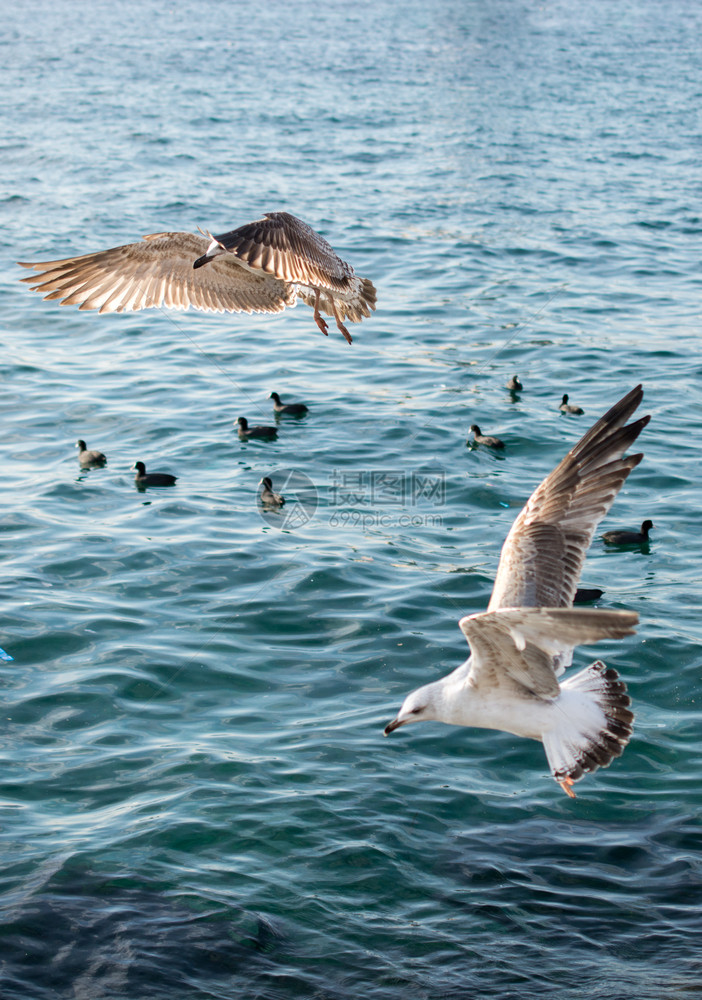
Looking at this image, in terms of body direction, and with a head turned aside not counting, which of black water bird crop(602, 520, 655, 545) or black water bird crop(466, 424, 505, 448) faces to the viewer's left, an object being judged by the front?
black water bird crop(466, 424, 505, 448)

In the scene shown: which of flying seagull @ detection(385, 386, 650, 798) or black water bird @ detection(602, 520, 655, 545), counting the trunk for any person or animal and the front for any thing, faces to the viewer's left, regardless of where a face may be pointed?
the flying seagull

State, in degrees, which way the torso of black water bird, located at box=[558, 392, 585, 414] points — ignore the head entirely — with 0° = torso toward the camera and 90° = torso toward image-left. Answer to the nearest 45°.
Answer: approximately 90°

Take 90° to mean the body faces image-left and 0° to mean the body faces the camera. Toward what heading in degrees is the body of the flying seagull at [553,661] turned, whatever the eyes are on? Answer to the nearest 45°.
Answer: approximately 90°

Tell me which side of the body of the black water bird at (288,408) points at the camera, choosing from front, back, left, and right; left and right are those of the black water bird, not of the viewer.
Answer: left

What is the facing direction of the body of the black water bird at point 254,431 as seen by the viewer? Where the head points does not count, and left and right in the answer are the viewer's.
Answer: facing to the left of the viewer

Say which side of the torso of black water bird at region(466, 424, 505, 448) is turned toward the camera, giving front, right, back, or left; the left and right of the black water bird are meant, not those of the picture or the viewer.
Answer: left

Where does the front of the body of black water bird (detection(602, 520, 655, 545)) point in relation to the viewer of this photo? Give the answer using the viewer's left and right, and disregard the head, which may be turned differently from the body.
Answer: facing to the right of the viewer

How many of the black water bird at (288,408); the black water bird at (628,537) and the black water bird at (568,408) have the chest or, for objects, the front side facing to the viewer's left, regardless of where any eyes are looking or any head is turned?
2

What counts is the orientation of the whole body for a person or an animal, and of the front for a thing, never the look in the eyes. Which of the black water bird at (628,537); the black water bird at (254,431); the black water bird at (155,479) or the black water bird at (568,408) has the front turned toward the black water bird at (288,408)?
the black water bird at (568,408)

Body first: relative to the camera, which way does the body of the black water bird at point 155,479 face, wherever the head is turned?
to the viewer's left

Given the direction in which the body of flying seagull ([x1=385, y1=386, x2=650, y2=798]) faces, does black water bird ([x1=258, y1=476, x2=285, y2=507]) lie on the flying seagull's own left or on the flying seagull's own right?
on the flying seagull's own right

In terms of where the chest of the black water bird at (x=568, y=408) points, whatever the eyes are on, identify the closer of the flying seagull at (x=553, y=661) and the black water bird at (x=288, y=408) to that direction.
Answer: the black water bird
